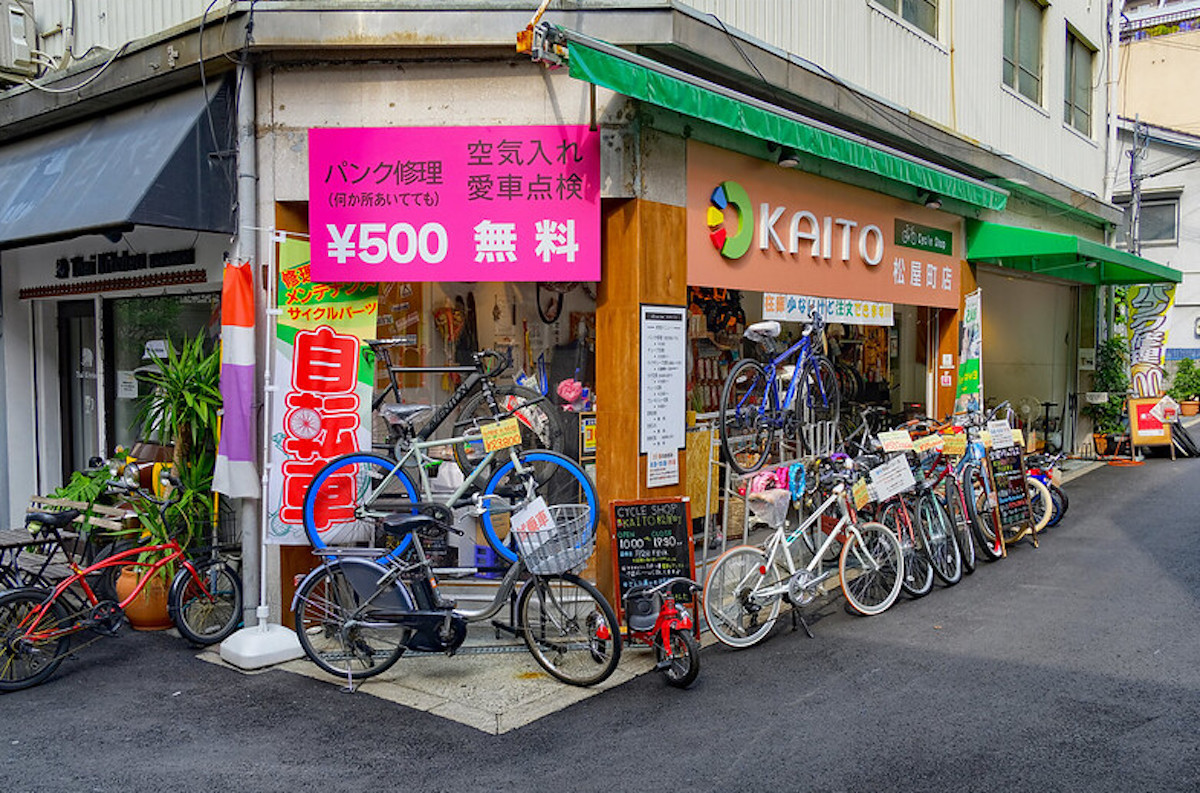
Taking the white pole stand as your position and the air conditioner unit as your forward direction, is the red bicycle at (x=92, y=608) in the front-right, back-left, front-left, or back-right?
front-left

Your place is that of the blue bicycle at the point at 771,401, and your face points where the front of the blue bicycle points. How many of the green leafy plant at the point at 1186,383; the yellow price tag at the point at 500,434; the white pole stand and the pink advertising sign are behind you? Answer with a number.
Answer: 3

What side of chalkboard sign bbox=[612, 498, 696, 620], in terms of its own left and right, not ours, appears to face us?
front

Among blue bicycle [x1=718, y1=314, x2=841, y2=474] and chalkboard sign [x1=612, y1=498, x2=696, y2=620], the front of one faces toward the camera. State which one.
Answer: the chalkboard sign

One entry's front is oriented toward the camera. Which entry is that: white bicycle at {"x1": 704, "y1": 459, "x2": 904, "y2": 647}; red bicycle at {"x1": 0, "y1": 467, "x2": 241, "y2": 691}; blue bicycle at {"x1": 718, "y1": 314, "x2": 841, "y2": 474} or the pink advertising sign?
the pink advertising sign

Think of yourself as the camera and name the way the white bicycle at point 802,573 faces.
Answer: facing away from the viewer and to the right of the viewer

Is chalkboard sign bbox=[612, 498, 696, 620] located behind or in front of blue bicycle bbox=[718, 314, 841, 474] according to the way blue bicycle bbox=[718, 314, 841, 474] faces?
behind

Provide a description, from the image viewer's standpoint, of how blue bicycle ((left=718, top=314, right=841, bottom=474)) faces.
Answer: facing away from the viewer and to the right of the viewer

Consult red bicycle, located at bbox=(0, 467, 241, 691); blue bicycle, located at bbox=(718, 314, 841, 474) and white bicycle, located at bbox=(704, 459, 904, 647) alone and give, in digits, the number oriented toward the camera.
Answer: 0

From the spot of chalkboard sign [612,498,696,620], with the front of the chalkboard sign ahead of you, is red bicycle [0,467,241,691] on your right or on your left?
on your right

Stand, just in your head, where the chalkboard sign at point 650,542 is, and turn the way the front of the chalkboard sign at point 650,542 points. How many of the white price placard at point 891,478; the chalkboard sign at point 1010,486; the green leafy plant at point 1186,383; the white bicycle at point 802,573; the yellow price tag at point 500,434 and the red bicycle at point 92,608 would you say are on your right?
2

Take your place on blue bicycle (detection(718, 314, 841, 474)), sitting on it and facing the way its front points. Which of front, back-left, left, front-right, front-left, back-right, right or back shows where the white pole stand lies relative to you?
back

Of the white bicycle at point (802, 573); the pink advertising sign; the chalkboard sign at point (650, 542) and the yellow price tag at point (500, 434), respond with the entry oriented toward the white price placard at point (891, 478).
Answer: the white bicycle

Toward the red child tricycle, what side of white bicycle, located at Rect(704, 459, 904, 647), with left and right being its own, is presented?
back

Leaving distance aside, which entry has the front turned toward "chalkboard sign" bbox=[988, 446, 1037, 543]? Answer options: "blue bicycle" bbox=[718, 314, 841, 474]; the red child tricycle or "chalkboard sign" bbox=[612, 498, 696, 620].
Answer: the blue bicycle

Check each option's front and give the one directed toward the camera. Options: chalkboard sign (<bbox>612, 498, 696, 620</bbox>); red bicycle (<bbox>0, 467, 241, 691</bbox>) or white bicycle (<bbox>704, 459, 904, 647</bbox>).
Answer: the chalkboard sign

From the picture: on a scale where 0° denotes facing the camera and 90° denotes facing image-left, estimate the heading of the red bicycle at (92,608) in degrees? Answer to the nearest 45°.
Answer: approximately 225°

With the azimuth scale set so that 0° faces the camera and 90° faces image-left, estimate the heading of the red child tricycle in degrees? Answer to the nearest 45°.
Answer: approximately 315°
